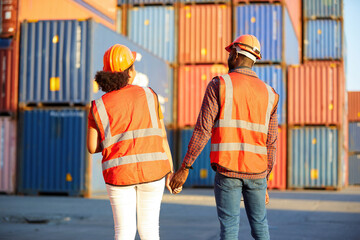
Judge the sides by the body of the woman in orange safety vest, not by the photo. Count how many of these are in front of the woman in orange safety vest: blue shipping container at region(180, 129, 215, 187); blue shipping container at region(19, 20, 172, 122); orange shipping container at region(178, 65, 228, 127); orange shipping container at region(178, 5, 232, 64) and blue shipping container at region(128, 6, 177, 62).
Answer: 5

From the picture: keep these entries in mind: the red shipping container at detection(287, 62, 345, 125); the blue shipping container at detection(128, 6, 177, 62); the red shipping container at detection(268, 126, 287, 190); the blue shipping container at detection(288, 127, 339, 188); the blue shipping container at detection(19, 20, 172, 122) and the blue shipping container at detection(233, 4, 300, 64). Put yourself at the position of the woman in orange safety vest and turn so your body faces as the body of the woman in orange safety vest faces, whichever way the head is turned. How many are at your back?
0

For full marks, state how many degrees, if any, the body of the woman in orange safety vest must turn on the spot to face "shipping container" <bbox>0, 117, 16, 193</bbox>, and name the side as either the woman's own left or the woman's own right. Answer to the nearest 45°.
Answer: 0° — they already face it

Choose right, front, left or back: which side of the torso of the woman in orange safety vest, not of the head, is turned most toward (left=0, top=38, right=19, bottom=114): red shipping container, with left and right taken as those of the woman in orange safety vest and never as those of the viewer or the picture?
front

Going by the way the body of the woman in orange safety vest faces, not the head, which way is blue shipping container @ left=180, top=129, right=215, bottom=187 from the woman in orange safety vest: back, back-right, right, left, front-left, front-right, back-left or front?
front

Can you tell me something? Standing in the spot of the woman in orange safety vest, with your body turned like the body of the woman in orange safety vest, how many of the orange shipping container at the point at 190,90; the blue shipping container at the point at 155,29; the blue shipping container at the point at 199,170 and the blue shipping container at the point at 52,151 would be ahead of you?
4

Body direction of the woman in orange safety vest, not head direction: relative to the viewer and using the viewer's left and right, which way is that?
facing away from the viewer

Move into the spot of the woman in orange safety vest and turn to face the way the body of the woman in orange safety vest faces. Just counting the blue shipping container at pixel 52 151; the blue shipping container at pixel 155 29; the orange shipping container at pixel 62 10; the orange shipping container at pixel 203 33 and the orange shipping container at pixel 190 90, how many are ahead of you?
5

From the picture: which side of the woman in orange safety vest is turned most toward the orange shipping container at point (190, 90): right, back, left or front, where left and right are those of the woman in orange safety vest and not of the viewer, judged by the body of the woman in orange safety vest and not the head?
front

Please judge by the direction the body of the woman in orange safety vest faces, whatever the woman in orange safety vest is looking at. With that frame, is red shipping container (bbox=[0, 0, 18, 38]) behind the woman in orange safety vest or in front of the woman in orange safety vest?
in front

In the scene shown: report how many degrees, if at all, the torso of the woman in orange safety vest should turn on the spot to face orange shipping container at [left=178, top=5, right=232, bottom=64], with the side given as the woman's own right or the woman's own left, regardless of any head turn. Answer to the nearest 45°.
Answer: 0° — they already face it

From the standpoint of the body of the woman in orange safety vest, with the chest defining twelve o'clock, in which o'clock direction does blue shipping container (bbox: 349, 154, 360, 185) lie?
The blue shipping container is roughly at 1 o'clock from the woman in orange safety vest.

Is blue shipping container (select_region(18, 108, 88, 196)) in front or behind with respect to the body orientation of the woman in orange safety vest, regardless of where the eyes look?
in front

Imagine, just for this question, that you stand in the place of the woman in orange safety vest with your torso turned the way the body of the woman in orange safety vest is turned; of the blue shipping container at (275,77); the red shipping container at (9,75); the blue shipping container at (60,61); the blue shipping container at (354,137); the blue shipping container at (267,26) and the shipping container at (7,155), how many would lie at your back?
0

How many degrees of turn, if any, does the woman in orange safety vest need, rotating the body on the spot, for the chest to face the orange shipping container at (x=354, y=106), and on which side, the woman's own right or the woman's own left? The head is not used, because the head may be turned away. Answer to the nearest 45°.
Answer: approximately 45° to the woman's own right
